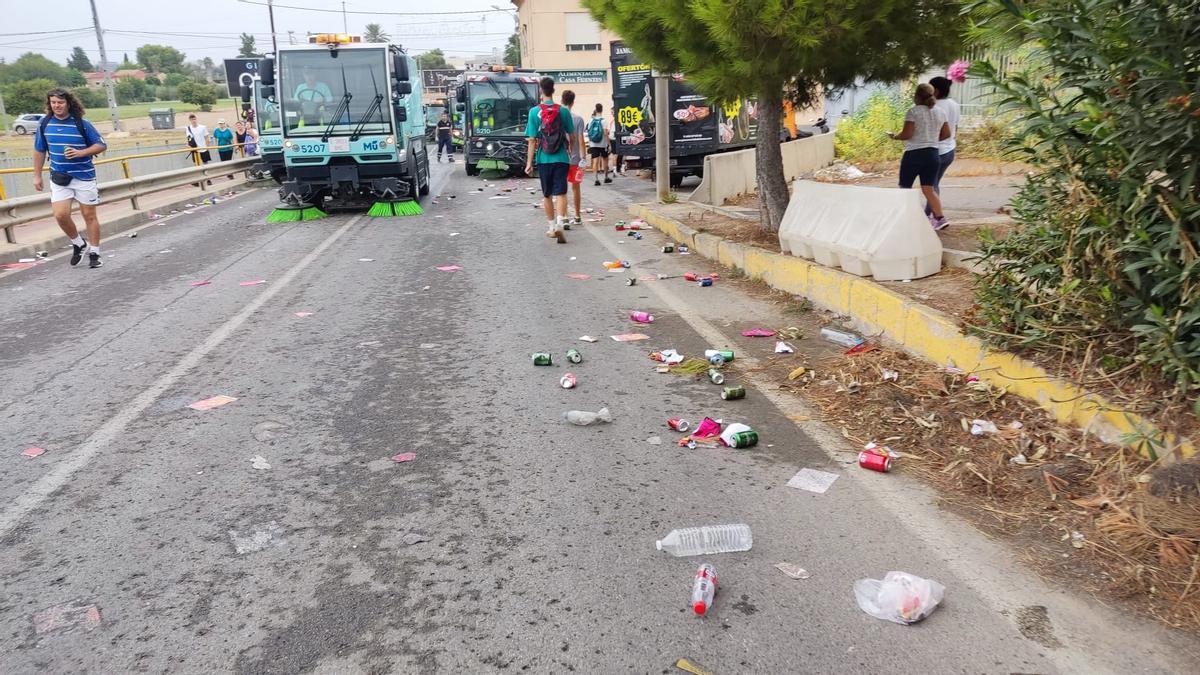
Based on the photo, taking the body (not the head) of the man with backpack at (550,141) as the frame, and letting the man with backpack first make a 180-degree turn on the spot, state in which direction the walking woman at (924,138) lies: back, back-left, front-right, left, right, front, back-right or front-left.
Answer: front-left

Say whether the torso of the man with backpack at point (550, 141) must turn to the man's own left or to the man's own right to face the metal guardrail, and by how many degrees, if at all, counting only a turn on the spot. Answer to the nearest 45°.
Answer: approximately 45° to the man's own left

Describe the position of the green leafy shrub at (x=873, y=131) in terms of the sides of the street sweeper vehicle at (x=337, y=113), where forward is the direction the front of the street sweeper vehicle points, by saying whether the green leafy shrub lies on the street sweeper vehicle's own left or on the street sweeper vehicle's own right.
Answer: on the street sweeper vehicle's own left

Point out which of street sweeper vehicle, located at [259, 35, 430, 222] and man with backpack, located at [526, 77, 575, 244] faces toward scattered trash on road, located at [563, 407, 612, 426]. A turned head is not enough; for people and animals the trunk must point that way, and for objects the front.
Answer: the street sweeper vehicle

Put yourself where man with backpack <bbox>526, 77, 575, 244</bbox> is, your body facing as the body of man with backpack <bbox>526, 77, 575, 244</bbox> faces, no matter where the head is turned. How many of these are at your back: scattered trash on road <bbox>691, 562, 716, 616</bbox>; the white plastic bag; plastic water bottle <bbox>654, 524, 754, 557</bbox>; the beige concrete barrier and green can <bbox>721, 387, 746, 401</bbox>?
4

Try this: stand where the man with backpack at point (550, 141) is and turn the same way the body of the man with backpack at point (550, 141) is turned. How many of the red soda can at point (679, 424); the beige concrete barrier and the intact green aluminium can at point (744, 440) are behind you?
2

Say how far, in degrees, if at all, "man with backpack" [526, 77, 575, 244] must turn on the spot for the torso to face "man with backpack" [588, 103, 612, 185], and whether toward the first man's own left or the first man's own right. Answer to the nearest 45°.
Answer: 0° — they already face them

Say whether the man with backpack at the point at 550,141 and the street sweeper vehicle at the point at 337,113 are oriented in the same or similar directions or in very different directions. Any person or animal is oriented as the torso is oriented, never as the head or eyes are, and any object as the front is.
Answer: very different directions

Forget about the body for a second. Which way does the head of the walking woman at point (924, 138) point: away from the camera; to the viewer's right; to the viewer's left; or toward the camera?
away from the camera

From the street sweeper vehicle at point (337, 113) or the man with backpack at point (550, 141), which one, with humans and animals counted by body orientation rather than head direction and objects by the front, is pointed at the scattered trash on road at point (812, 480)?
the street sweeper vehicle

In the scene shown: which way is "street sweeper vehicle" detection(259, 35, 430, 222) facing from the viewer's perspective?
toward the camera

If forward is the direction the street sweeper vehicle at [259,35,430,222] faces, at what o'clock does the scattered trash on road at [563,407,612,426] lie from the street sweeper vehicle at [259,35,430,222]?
The scattered trash on road is roughly at 12 o'clock from the street sweeper vehicle.

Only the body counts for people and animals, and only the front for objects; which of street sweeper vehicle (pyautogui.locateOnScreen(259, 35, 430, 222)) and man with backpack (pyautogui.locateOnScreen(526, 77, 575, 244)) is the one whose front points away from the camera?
the man with backpack

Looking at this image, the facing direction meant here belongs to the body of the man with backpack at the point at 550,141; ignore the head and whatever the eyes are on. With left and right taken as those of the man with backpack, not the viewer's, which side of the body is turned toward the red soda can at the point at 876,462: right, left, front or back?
back

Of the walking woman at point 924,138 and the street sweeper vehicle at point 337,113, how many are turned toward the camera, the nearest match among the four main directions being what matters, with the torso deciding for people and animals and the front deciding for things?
1

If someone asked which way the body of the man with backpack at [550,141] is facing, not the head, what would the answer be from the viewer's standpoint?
away from the camera

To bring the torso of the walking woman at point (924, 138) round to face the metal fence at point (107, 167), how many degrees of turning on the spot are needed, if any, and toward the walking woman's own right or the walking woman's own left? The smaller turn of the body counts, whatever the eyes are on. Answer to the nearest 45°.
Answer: approximately 45° to the walking woman's own left
